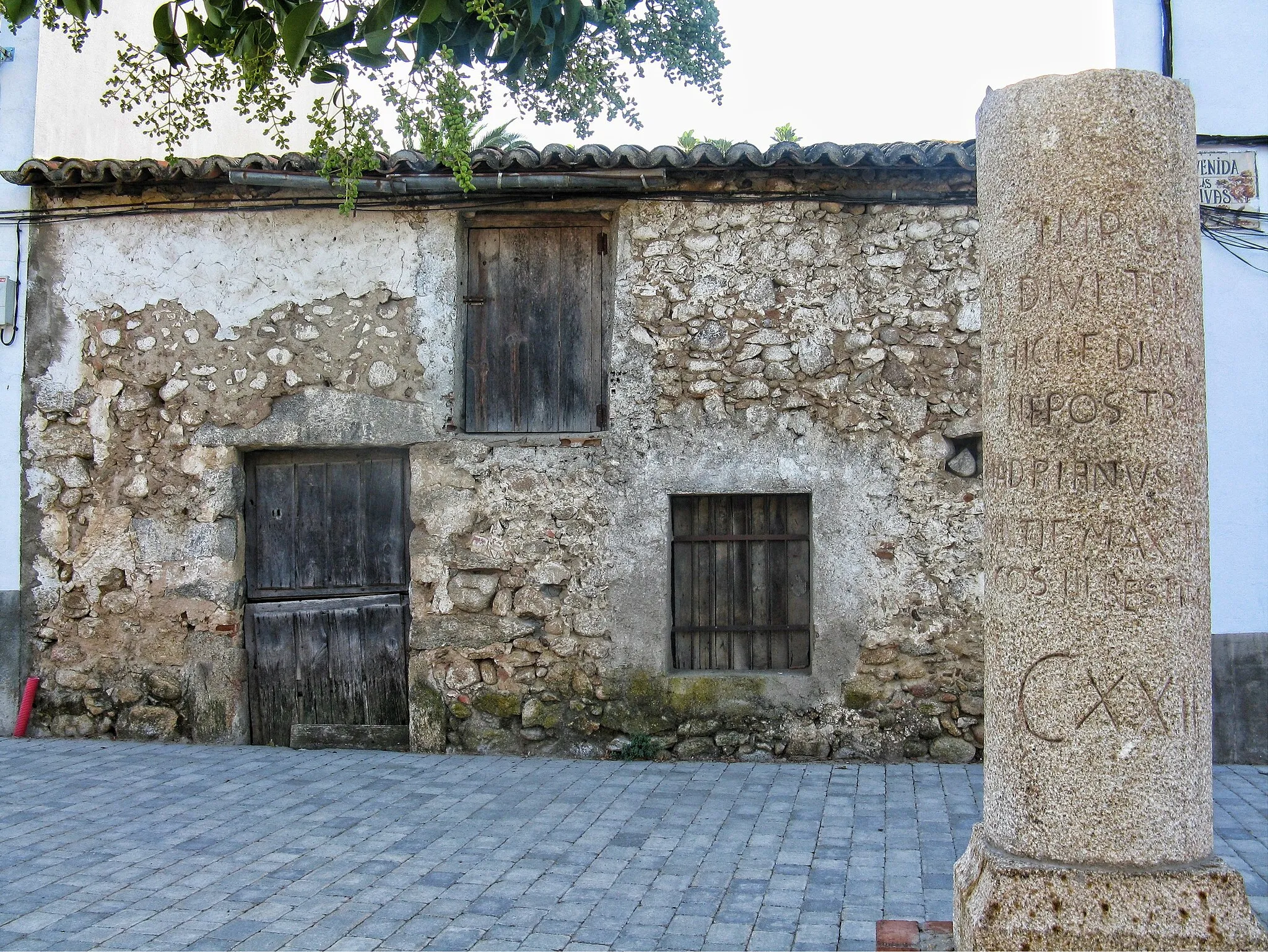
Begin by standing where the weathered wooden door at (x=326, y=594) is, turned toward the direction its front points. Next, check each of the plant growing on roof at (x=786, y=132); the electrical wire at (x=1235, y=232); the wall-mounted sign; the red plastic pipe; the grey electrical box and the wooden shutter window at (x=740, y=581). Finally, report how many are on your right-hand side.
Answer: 2

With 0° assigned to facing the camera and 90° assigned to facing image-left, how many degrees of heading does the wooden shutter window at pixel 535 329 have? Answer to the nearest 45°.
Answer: approximately 0°

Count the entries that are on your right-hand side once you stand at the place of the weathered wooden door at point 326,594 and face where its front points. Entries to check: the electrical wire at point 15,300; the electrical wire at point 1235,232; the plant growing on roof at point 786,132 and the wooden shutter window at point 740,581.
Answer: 1

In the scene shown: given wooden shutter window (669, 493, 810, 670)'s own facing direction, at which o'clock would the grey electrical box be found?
The grey electrical box is roughly at 3 o'clock from the wooden shutter window.

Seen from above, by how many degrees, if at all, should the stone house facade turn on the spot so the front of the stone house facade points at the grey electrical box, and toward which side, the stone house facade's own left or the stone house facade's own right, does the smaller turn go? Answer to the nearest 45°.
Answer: approximately 90° to the stone house facade's own right

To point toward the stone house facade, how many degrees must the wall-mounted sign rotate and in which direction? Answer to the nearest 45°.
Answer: approximately 90° to its right

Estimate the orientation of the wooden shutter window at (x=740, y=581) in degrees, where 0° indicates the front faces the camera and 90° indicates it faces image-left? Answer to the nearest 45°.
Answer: approximately 0°

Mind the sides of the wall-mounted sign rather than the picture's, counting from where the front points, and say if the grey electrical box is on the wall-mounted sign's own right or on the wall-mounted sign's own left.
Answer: on the wall-mounted sign's own right
